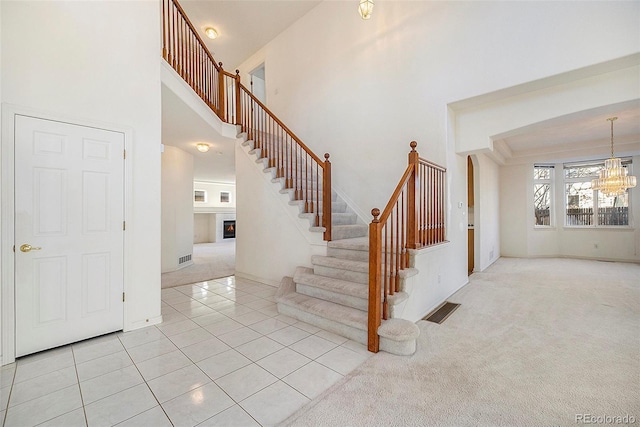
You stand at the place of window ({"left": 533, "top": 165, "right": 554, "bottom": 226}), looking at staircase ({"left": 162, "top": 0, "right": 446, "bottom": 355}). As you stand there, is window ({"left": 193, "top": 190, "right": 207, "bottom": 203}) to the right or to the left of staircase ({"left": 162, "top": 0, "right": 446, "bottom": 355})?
right

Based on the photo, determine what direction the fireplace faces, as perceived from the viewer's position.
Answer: facing the viewer

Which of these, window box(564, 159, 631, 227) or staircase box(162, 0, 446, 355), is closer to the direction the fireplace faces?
the staircase

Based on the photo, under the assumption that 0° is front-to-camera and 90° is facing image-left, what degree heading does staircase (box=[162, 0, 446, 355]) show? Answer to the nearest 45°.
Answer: approximately 45°

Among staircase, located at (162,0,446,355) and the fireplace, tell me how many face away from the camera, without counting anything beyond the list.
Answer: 0

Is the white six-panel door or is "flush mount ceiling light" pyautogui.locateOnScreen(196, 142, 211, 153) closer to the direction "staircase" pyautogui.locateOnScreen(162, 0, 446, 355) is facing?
the white six-panel door

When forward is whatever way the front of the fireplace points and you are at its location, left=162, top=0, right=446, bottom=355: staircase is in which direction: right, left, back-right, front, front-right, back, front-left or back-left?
front

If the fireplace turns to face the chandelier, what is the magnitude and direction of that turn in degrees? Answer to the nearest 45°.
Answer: approximately 45° to its left

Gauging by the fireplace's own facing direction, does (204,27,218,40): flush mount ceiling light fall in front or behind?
in front

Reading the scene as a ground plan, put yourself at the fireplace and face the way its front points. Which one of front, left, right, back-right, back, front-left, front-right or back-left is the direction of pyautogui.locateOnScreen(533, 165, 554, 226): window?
front-left

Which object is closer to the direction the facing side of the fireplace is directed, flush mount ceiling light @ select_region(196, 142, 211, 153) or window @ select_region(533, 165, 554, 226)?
the flush mount ceiling light

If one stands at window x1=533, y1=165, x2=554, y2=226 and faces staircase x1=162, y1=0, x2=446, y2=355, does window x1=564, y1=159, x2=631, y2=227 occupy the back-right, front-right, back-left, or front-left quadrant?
back-left

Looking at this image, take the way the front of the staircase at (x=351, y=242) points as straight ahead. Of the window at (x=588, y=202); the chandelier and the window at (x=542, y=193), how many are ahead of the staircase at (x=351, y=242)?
0
